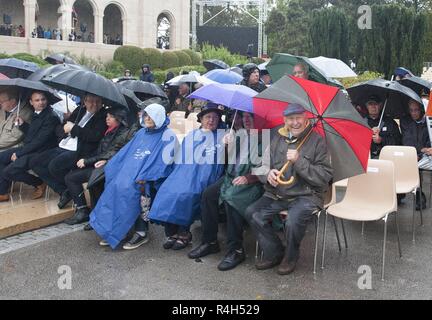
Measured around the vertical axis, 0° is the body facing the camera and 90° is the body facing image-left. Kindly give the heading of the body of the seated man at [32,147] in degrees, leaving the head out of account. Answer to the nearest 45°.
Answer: approximately 45°

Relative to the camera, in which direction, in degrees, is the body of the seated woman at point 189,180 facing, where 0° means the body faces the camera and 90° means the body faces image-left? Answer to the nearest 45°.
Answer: approximately 45°

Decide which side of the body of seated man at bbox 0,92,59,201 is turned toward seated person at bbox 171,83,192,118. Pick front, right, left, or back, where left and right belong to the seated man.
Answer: back

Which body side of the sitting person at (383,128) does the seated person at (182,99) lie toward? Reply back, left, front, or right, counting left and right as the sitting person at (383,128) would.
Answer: right

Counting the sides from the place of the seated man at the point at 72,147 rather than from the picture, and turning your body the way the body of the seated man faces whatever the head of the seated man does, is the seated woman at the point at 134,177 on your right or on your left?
on your left

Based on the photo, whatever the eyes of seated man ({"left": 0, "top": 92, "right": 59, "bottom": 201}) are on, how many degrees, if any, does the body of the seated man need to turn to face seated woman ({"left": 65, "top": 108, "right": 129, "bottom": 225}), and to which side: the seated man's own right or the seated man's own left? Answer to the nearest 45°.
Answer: approximately 90° to the seated man's own left
